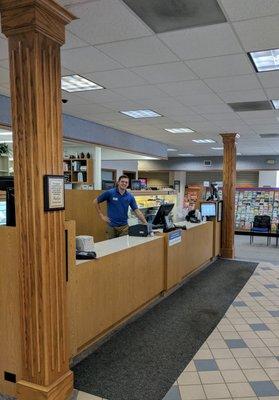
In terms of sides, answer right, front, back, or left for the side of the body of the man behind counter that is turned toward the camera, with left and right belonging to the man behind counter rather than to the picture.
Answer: front

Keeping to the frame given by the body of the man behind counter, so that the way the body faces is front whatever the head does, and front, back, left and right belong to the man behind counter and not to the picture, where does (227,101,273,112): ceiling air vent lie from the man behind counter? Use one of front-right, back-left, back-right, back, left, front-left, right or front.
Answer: left

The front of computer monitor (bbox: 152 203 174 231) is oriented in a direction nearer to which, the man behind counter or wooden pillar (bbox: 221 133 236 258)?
the man behind counter

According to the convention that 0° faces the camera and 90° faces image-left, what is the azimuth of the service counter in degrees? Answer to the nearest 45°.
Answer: approximately 315°

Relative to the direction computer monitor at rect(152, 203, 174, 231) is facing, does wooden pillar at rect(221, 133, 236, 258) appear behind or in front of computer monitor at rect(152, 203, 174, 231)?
behind

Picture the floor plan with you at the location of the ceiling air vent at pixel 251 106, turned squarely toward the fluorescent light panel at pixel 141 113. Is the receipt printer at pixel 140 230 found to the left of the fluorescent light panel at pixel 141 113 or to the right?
left

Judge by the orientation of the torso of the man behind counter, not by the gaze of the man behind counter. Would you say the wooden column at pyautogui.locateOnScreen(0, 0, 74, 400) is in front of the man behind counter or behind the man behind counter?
in front

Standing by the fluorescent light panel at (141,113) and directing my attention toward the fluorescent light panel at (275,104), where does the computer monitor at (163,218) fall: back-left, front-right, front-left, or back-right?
front-right
